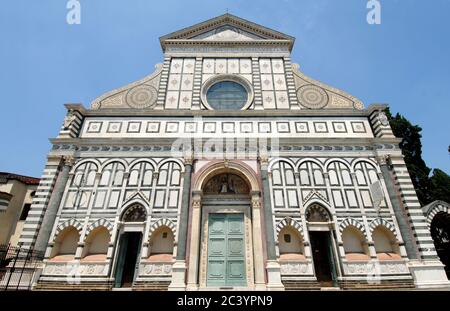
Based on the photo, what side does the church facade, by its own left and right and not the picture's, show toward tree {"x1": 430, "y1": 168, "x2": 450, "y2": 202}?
left

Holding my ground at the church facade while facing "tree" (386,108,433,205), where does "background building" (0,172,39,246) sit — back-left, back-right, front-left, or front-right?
back-left

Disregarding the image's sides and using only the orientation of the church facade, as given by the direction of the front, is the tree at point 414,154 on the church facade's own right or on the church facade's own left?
on the church facade's own left

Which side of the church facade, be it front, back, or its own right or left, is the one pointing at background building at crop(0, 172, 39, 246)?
right

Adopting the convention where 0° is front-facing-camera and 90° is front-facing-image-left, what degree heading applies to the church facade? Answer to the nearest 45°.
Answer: approximately 0°
